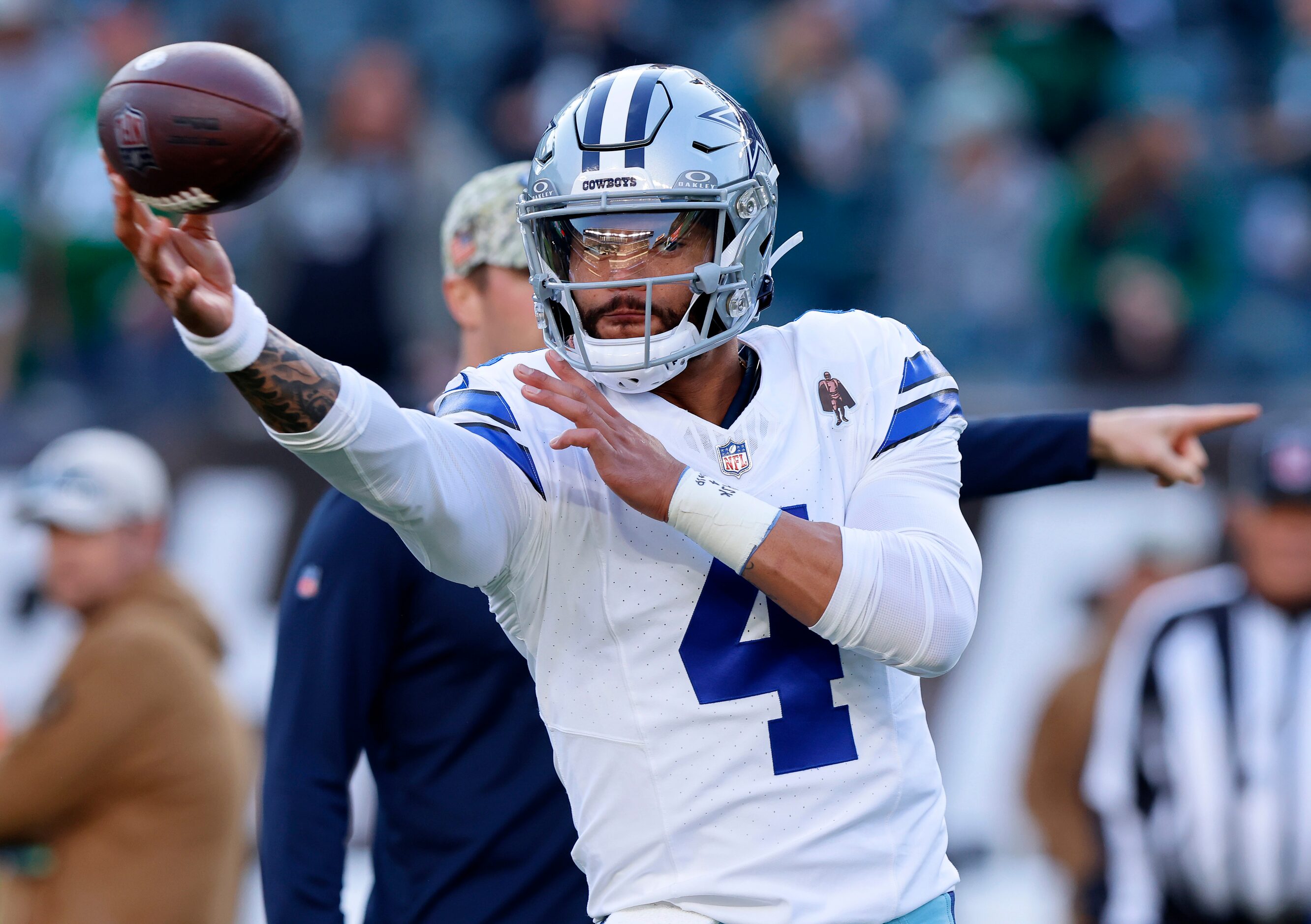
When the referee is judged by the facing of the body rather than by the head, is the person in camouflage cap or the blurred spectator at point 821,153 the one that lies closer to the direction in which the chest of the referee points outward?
the person in camouflage cap

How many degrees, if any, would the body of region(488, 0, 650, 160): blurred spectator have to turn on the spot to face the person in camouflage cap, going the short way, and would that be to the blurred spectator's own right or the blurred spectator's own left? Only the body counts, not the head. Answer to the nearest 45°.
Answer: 0° — they already face them

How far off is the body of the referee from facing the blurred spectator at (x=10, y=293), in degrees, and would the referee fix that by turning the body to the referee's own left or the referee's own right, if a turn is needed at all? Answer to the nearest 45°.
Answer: approximately 90° to the referee's own right

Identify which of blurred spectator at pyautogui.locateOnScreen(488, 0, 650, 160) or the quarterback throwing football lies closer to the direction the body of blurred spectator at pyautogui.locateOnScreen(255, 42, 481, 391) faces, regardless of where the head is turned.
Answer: the quarterback throwing football
